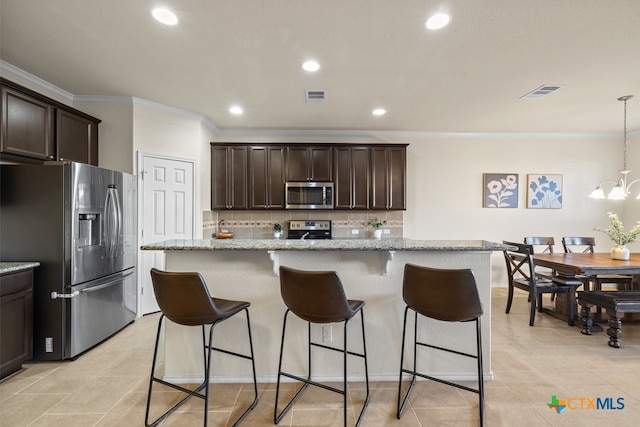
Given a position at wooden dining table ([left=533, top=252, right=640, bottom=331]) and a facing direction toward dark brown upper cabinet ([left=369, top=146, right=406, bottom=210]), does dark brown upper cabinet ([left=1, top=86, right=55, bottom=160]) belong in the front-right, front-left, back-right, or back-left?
front-left

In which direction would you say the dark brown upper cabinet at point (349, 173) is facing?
toward the camera

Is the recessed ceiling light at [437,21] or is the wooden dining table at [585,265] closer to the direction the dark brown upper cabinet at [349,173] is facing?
the recessed ceiling light

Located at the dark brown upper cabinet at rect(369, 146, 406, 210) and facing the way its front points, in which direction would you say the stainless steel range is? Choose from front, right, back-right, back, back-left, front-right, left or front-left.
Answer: right

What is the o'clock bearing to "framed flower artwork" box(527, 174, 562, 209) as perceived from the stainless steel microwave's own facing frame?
The framed flower artwork is roughly at 9 o'clock from the stainless steel microwave.

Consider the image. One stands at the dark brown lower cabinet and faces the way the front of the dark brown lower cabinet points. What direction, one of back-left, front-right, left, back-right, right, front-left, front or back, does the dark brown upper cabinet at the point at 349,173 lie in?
front-left

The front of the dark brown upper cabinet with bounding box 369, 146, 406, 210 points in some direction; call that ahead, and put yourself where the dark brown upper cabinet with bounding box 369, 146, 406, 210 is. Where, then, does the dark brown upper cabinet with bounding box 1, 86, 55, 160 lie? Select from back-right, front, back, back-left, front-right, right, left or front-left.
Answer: front-right

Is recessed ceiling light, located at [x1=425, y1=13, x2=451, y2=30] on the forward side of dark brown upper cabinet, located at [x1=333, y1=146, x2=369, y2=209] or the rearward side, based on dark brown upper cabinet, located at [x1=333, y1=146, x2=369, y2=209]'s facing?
on the forward side

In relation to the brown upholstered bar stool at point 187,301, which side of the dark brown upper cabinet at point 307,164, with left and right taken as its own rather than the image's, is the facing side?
front

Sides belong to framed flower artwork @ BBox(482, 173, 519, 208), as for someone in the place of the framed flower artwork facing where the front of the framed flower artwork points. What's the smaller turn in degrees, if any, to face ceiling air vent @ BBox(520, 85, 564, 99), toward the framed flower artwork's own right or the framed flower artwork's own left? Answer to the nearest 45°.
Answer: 0° — it already faces it

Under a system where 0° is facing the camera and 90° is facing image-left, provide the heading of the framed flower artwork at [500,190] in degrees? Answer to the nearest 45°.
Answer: approximately 0°

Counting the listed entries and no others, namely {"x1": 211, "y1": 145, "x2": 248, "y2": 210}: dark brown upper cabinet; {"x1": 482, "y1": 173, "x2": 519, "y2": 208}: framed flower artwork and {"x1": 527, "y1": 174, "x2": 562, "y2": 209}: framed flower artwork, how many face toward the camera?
3

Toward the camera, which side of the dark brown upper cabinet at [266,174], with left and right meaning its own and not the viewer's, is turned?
front

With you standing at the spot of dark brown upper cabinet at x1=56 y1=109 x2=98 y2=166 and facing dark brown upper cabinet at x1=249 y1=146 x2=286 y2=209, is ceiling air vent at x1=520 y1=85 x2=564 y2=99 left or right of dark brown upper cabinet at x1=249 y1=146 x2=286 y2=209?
right

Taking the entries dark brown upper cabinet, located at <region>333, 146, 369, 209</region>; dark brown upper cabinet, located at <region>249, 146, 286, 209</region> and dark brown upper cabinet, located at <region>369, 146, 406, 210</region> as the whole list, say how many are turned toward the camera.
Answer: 3

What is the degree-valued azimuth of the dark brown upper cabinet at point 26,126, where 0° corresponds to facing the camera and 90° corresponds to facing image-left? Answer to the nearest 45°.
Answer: approximately 315°

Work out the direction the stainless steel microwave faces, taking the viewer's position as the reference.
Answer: facing the viewer

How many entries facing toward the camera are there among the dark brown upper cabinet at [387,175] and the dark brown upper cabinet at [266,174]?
2

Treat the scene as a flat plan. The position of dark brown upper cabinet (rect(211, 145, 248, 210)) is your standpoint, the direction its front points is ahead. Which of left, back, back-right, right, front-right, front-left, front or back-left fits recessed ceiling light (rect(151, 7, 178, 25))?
front

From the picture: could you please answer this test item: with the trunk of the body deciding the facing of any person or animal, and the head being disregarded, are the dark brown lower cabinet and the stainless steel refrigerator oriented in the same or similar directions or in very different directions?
same or similar directions

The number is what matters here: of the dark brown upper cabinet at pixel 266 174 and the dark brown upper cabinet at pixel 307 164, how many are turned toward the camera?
2
